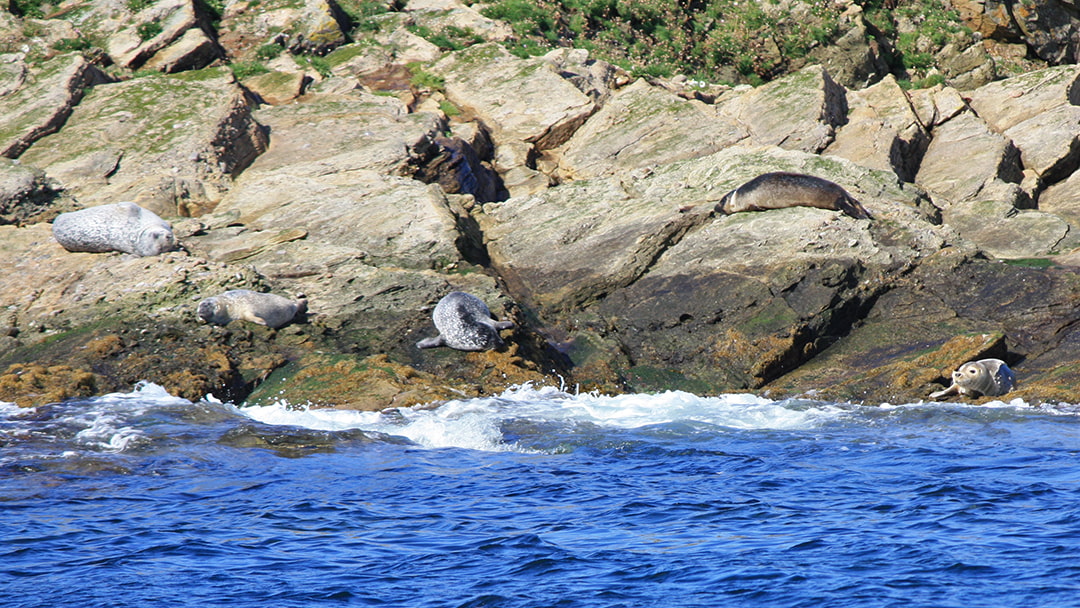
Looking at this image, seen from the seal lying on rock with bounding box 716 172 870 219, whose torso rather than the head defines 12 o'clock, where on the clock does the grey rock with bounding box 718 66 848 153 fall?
The grey rock is roughly at 3 o'clock from the seal lying on rock.

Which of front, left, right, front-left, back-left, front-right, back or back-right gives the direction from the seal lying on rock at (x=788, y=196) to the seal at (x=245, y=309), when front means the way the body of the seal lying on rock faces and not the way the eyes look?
front-left

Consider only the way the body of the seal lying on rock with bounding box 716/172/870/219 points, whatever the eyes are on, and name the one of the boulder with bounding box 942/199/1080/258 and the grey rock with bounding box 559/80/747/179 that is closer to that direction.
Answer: the grey rock

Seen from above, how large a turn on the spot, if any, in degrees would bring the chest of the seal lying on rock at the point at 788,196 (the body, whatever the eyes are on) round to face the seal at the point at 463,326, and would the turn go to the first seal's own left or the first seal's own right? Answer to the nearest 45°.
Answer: approximately 45° to the first seal's own left

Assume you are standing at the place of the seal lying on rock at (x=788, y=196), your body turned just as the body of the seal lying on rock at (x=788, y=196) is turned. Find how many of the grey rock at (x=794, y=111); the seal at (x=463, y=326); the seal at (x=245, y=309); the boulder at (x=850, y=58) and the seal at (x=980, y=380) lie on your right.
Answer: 2

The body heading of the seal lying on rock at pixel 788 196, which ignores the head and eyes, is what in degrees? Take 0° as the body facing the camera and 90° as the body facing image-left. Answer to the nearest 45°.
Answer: approximately 90°

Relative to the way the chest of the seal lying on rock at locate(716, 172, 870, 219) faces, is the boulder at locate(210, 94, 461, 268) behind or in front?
in front

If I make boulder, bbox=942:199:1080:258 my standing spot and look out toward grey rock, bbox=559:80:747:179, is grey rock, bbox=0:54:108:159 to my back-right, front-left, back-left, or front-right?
front-left

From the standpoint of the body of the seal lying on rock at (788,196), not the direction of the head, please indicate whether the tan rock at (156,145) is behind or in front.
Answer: in front

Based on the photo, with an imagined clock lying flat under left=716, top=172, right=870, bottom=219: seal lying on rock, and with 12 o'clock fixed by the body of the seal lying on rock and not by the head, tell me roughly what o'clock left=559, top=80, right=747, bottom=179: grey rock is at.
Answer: The grey rock is roughly at 2 o'clock from the seal lying on rock.

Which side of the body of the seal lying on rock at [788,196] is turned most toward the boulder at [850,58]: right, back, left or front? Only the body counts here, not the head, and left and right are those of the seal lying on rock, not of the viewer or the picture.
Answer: right

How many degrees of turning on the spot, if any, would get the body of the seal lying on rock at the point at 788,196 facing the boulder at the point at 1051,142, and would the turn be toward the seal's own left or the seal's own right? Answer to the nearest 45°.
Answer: approximately 135° to the seal's own right

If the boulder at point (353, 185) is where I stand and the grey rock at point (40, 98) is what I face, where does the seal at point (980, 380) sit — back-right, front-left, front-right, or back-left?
back-left

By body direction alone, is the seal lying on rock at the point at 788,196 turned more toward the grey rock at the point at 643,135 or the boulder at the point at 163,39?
the boulder

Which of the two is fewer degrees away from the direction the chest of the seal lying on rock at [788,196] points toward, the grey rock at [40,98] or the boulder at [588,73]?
the grey rock
